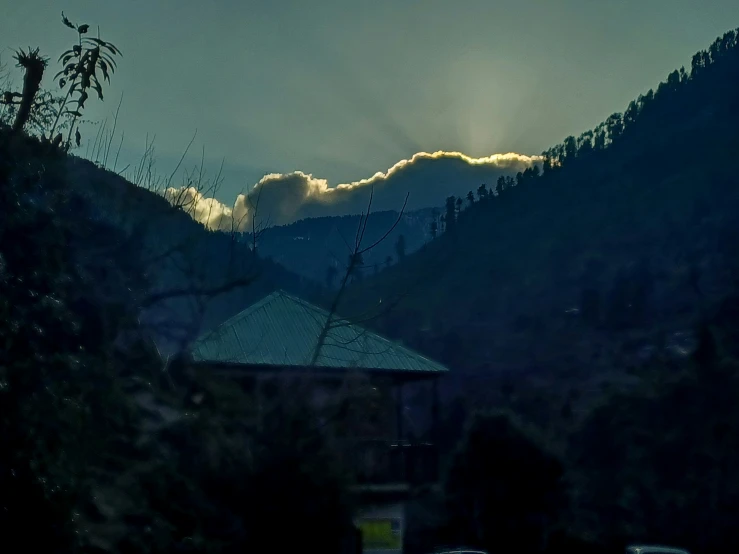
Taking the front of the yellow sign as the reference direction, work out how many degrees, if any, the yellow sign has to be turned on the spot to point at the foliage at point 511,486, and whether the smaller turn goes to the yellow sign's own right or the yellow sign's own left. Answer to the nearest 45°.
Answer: approximately 135° to the yellow sign's own left

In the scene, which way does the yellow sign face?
toward the camera
